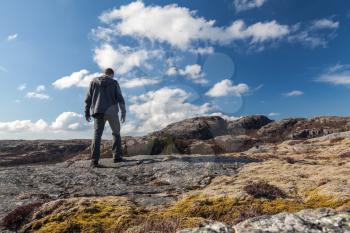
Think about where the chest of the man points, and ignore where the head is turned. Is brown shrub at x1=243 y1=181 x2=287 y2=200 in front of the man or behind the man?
behind

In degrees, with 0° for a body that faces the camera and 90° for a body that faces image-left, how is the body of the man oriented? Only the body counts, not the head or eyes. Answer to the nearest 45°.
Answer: approximately 180°

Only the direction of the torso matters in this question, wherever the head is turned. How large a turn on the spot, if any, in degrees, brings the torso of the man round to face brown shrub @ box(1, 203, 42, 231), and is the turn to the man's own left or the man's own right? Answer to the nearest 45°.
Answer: approximately 180°

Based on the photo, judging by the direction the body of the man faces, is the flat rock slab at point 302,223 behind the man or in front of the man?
behind

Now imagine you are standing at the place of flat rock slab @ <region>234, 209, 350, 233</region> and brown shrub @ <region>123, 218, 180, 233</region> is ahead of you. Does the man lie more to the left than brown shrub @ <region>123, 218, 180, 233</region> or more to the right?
right

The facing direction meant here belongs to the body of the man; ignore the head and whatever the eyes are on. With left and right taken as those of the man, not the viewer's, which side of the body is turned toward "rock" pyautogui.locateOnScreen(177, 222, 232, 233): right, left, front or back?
back

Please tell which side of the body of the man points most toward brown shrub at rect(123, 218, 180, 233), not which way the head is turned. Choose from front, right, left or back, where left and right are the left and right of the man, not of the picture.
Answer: back
